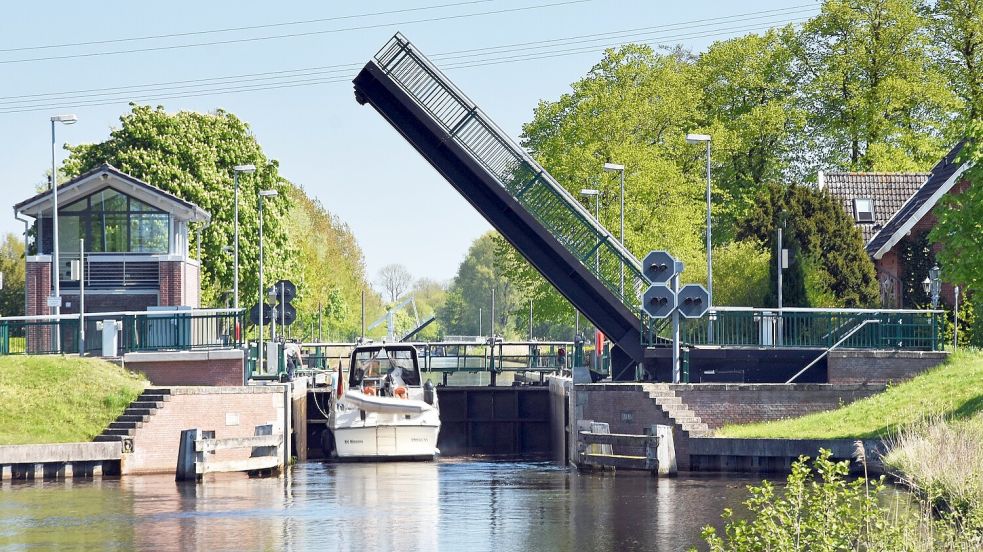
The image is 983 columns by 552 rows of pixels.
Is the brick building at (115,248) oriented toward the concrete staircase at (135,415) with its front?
yes

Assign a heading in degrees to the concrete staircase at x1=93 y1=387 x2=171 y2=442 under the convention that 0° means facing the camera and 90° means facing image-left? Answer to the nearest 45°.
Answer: approximately 45°

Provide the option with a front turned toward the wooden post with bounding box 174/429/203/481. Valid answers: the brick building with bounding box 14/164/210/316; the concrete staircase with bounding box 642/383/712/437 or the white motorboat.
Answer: the brick building

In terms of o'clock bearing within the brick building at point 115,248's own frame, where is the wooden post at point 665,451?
The wooden post is roughly at 11 o'clock from the brick building.

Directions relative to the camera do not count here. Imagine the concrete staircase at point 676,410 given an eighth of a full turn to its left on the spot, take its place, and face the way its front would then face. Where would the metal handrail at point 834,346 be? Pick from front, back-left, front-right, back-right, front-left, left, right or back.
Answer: front-left

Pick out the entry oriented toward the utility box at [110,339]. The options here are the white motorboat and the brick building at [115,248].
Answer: the brick building

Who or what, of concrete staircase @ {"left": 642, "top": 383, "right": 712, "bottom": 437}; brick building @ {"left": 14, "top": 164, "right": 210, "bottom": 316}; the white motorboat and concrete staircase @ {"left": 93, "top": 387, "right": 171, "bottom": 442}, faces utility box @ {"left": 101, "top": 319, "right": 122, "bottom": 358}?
the brick building

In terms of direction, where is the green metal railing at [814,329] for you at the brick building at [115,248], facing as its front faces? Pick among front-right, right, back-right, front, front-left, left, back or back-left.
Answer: front-left
